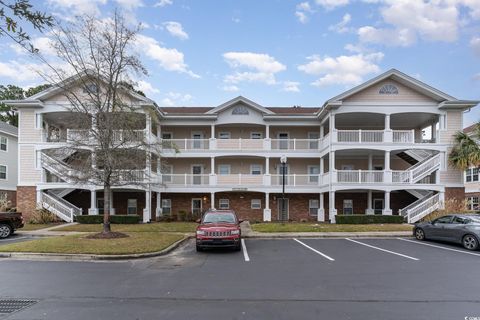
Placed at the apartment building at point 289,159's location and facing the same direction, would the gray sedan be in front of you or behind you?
in front

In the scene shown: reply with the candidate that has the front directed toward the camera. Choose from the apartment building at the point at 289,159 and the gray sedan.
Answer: the apartment building

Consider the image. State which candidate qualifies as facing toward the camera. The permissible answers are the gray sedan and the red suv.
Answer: the red suv

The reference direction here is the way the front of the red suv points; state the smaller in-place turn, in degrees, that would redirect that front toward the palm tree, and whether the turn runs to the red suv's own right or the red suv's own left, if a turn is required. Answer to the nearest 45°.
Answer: approximately 135° to the red suv's own left

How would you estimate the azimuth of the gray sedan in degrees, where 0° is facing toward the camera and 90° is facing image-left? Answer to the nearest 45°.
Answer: approximately 135°

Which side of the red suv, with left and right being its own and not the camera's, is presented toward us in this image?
front

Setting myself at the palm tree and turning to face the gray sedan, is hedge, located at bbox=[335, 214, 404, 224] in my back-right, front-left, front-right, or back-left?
front-right
